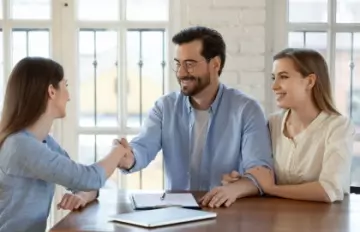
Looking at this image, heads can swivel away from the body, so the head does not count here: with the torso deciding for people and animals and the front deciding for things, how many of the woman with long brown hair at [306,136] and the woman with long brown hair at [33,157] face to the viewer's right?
1

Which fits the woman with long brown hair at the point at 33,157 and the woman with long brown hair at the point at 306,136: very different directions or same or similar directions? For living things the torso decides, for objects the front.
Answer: very different directions

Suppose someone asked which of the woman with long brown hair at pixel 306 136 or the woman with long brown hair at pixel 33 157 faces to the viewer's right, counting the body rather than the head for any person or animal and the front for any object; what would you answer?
the woman with long brown hair at pixel 33 157

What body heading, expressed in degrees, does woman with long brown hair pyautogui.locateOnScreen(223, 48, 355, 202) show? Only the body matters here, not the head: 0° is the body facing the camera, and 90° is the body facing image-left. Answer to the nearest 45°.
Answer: approximately 45°

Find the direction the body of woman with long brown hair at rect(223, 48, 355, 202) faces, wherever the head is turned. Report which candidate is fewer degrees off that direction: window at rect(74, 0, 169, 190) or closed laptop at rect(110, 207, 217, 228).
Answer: the closed laptop

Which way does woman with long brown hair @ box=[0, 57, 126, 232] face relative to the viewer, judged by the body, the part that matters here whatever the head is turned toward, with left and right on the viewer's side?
facing to the right of the viewer

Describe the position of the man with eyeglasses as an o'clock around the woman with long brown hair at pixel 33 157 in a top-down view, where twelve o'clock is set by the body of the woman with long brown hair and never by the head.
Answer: The man with eyeglasses is roughly at 11 o'clock from the woman with long brown hair.

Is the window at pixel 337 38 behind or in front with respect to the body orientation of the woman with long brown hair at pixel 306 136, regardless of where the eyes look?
behind

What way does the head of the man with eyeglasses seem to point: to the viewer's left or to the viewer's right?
to the viewer's left

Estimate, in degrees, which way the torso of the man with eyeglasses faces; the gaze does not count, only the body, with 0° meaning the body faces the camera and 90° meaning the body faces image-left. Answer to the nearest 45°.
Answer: approximately 45°
